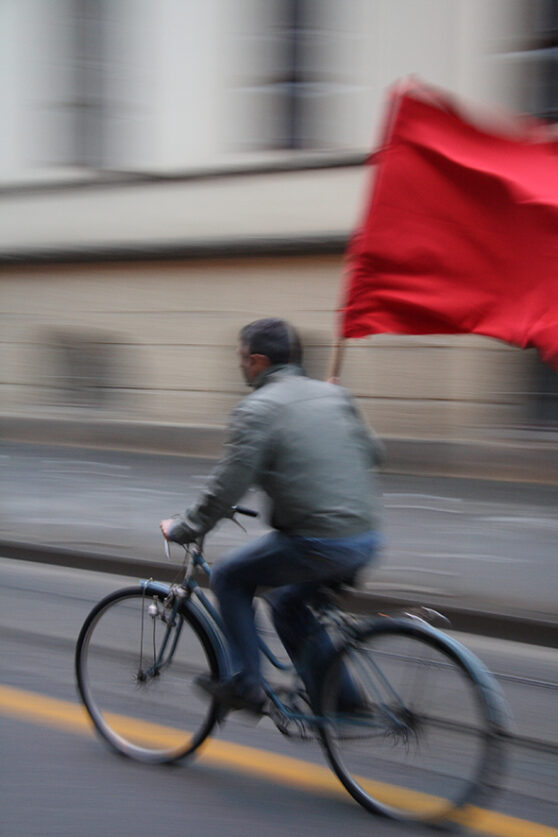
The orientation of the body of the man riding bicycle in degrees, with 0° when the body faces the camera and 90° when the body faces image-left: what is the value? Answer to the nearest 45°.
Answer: approximately 135°

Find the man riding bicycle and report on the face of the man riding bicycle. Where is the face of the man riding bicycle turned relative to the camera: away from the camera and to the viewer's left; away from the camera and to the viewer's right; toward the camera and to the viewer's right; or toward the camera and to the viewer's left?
away from the camera and to the viewer's left

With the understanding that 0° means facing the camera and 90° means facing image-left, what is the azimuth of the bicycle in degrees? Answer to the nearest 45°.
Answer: approximately 135°
